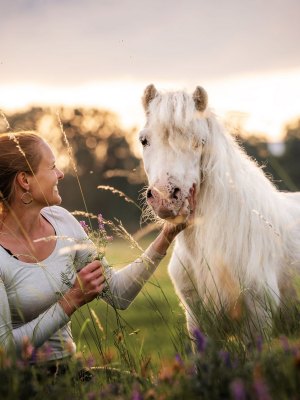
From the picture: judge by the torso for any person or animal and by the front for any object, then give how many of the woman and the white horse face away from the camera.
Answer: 0

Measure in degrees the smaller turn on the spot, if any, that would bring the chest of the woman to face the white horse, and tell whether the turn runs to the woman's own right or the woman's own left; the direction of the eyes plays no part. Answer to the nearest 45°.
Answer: approximately 45° to the woman's own left

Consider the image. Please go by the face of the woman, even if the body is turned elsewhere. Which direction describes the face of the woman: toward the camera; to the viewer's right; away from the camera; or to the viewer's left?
to the viewer's right

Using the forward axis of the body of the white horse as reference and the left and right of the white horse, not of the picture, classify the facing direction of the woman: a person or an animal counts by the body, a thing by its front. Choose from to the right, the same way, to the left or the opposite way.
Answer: to the left

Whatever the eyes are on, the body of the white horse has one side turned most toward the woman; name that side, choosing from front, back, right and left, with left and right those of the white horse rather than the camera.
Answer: front

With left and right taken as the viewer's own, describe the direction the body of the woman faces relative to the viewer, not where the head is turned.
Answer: facing the viewer and to the right of the viewer

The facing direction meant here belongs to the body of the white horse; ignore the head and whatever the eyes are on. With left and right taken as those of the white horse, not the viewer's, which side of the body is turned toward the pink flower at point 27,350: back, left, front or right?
front

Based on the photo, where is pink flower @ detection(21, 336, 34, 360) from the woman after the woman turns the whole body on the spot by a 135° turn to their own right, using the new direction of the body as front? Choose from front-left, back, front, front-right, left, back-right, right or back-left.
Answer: left
